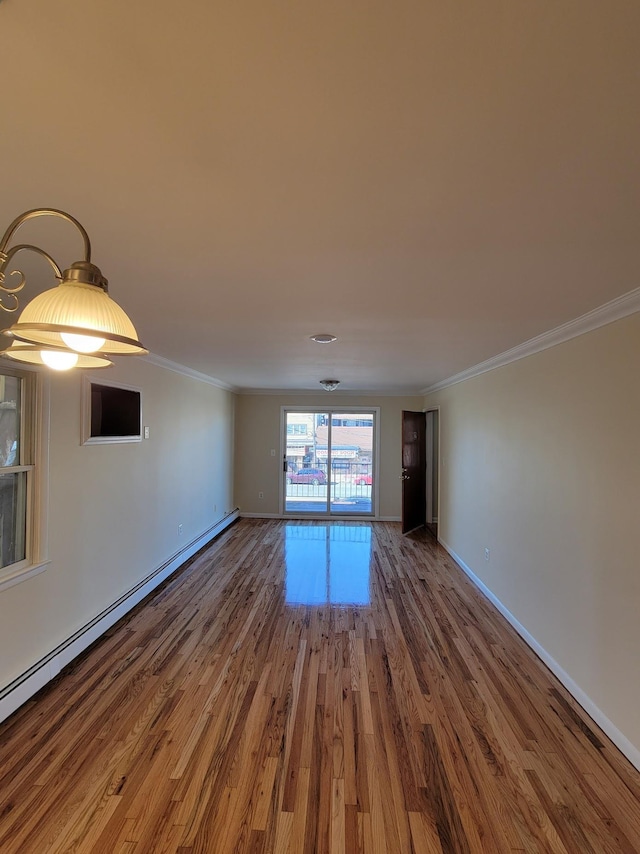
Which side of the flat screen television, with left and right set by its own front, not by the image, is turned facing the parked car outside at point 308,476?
left

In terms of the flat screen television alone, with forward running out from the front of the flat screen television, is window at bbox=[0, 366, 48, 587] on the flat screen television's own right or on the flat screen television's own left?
on the flat screen television's own right

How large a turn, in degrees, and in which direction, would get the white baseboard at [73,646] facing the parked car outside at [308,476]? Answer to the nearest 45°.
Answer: approximately 90° to its left

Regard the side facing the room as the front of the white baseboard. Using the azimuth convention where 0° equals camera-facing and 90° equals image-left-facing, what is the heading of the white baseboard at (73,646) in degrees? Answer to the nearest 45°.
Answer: approximately 315°

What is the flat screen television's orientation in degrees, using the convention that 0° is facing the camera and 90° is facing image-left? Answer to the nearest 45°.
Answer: approximately 315°

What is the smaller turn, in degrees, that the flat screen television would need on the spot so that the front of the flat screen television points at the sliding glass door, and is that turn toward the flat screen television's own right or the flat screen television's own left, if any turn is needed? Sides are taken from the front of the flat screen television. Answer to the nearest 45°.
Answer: approximately 90° to the flat screen television's own left
